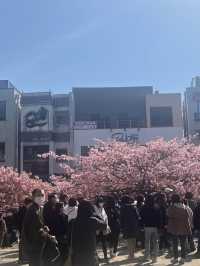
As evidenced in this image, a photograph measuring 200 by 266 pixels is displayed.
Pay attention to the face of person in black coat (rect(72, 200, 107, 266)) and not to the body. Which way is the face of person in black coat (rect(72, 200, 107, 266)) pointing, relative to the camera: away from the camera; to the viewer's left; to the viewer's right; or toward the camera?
away from the camera

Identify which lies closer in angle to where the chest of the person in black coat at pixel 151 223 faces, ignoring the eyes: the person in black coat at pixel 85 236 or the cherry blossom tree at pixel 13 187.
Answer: the cherry blossom tree

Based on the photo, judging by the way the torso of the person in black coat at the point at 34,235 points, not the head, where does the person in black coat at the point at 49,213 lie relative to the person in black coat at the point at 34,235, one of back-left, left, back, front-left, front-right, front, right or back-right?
back-left

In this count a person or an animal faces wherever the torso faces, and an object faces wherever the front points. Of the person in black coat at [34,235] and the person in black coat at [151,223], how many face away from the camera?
1

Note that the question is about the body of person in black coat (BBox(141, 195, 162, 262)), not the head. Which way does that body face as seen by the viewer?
away from the camera

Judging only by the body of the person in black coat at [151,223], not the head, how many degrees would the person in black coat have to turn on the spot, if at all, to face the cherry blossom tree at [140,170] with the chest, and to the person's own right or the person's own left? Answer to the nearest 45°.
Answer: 0° — they already face it

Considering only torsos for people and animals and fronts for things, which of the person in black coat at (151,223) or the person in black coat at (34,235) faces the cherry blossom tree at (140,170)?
the person in black coat at (151,223)

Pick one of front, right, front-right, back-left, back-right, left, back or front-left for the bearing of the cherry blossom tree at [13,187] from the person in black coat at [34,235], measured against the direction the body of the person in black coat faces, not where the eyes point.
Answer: back-left

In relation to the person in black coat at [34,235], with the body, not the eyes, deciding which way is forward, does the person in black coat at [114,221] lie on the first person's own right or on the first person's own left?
on the first person's own left

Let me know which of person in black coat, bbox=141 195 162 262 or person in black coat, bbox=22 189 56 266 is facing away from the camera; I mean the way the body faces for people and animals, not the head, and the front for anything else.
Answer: person in black coat, bbox=141 195 162 262

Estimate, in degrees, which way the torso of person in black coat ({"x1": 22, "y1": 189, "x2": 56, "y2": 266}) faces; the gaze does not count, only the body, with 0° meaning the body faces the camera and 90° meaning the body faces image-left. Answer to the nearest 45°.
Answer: approximately 315°
